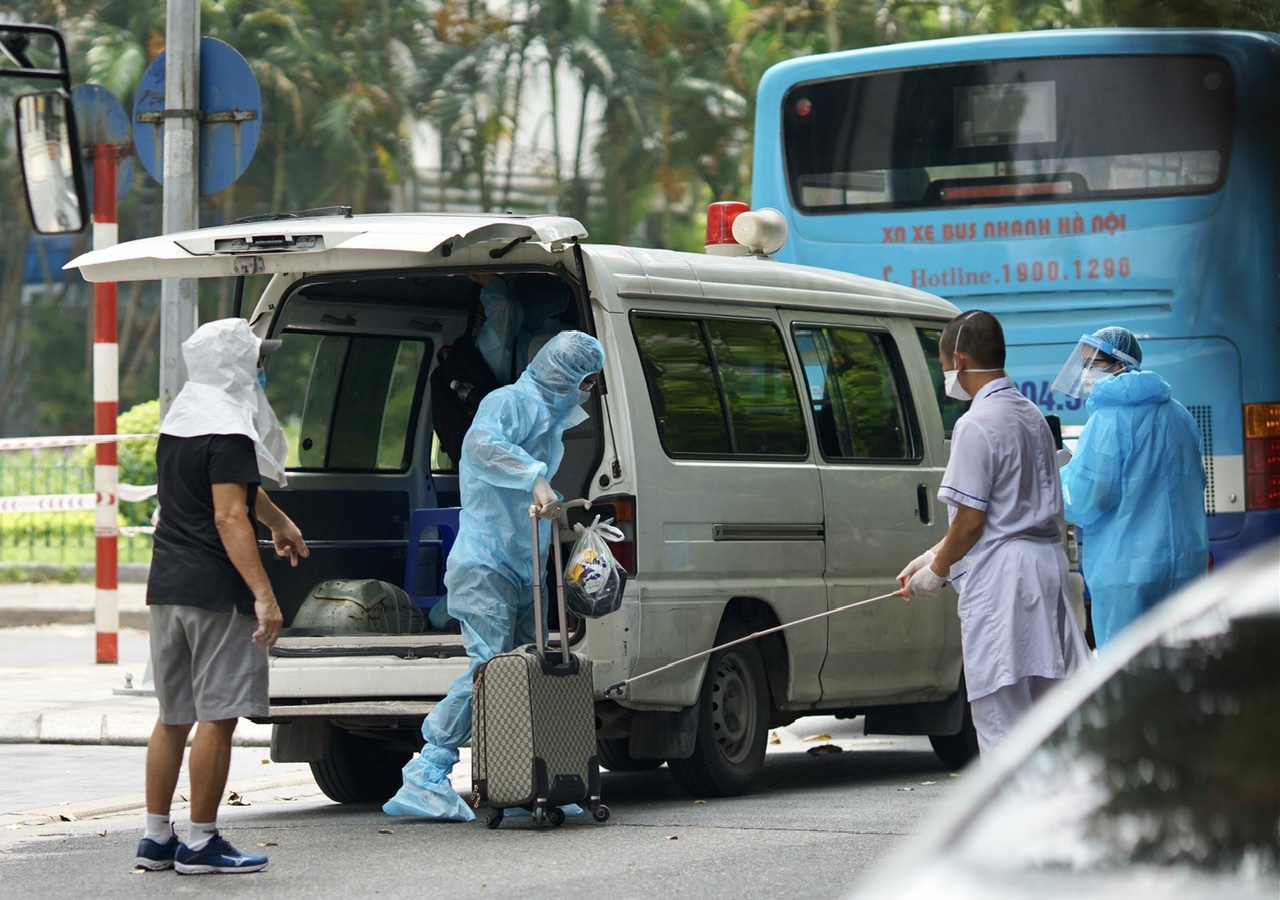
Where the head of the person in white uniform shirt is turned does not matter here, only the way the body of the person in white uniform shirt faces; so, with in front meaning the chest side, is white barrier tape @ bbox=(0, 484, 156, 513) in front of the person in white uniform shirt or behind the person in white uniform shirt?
in front

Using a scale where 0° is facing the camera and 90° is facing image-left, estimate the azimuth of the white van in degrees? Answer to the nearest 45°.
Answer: approximately 225°

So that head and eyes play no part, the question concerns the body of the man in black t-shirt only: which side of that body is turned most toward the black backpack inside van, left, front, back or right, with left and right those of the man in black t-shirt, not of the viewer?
front

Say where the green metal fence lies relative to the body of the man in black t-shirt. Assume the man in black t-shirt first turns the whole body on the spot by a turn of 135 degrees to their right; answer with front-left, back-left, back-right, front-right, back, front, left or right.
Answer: back

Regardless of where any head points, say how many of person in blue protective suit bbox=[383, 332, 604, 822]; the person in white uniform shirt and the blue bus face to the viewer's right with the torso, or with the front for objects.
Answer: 1

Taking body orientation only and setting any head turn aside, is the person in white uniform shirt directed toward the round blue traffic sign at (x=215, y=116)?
yes

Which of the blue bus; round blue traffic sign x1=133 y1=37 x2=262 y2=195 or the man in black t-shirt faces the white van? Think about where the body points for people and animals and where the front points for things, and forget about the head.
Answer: the man in black t-shirt

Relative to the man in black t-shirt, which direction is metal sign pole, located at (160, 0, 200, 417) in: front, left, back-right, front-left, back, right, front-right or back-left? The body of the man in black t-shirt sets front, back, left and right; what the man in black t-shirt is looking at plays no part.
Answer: front-left

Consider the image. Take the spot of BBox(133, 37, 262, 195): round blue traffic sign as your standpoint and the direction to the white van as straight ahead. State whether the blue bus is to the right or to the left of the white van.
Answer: left

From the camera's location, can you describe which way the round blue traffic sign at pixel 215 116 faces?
facing away from the viewer and to the right of the viewer

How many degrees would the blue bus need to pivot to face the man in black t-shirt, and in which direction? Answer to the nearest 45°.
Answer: approximately 135° to its left

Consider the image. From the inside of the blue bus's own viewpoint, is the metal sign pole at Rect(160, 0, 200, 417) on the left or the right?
on its left

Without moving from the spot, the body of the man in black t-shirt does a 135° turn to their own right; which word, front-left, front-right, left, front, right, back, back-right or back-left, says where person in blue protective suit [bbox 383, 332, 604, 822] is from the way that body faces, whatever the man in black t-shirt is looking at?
back-left

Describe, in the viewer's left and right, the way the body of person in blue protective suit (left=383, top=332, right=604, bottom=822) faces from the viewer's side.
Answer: facing to the right of the viewer

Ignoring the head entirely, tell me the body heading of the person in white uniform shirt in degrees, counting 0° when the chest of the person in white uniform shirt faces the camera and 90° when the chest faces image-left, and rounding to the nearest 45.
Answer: approximately 135°

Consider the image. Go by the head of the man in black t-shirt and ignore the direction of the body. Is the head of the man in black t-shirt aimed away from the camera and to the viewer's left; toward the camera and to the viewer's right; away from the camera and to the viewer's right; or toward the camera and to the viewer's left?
away from the camera and to the viewer's right

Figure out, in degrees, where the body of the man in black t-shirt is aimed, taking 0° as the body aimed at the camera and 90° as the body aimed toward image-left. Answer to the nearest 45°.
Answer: approximately 225°

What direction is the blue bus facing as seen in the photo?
away from the camera
